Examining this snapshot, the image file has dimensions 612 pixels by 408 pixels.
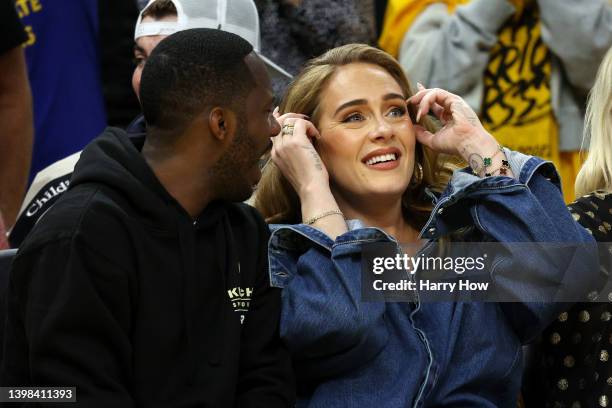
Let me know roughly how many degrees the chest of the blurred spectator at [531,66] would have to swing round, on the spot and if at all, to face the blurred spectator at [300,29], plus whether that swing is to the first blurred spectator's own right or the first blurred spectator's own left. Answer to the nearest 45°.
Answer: approximately 90° to the first blurred spectator's own right

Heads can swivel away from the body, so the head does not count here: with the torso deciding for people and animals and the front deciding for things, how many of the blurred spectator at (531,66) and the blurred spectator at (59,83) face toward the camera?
2

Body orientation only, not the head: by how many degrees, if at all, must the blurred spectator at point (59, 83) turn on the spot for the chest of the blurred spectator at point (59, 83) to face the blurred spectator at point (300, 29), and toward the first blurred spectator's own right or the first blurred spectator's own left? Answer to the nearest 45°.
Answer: approximately 90° to the first blurred spectator's own left

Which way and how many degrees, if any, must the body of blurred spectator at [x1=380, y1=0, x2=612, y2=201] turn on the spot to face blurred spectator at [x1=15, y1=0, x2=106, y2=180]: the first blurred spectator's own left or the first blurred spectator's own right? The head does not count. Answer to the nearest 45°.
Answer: approximately 90° to the first blurred spectator's own right

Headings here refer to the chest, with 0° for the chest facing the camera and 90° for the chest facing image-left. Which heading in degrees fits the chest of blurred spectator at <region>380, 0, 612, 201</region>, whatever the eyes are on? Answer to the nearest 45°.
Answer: approximately 0°

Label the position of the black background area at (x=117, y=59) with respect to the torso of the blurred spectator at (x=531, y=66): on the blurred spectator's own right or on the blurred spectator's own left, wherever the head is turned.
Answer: on the blurred spectator's own right
